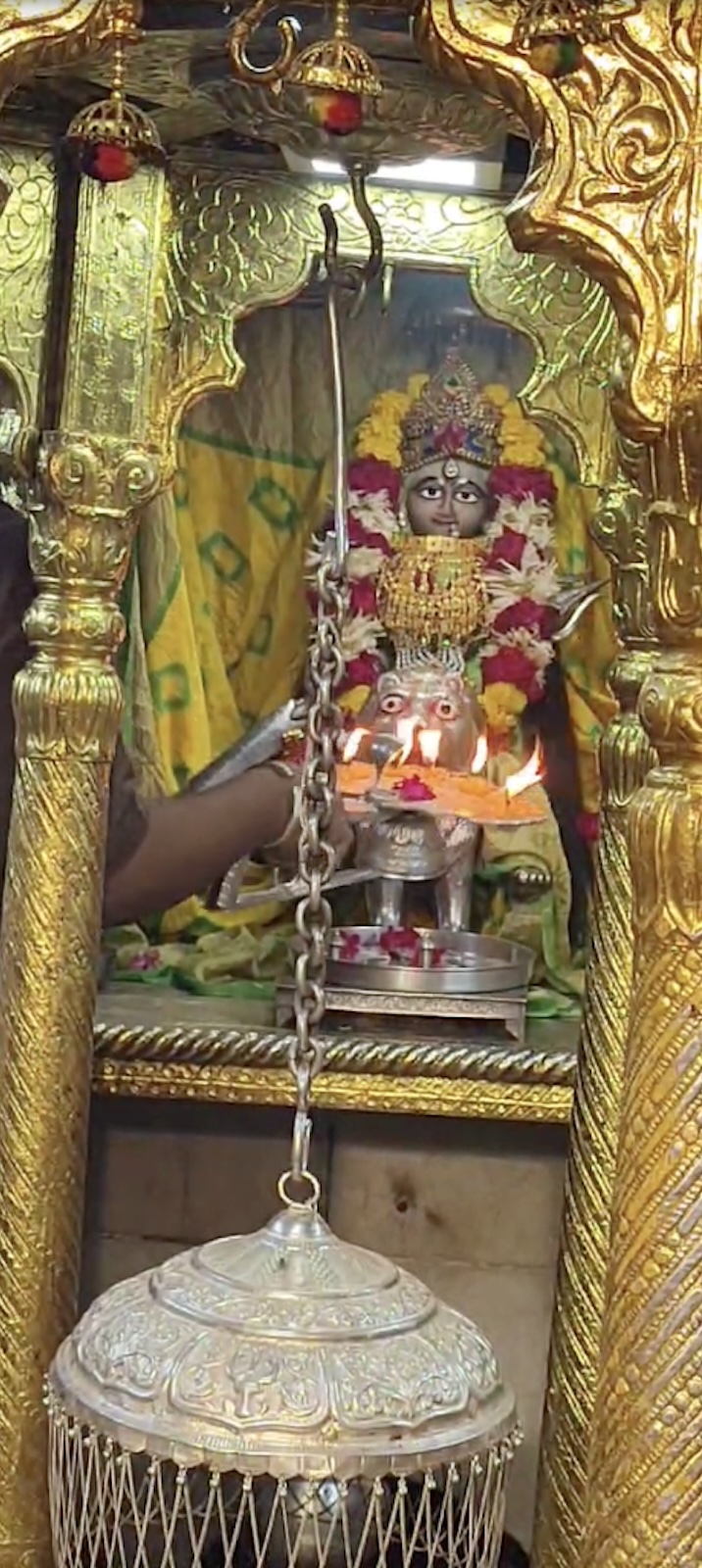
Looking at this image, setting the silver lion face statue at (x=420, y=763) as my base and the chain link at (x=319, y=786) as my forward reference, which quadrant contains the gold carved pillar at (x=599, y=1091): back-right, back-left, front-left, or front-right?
front-left

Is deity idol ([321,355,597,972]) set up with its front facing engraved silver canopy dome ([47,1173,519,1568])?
yes

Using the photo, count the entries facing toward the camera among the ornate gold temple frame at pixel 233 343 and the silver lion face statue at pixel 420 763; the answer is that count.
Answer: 2

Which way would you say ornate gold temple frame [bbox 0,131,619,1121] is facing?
toward the camera

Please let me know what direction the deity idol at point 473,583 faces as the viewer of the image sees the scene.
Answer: facing the viewer

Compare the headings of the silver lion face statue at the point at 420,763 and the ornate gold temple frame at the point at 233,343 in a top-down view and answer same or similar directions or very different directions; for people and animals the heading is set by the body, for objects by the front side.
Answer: same or similar directions
